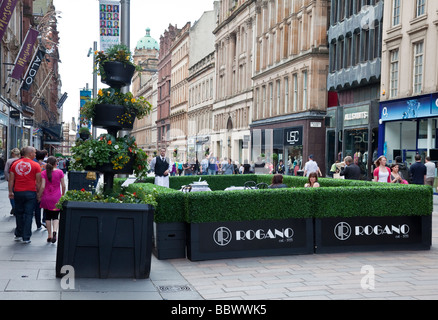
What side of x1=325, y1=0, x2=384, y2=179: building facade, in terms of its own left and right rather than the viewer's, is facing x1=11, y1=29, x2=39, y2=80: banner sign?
front

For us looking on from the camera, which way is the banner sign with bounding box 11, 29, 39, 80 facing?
facing the viewer

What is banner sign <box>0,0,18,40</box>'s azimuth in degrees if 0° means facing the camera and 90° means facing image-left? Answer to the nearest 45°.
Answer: approximately 0°

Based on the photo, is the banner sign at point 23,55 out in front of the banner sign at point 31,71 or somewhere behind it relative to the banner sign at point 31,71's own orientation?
in front

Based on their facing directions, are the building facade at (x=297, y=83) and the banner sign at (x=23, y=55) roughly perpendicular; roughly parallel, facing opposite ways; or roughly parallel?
roughly perpendicular

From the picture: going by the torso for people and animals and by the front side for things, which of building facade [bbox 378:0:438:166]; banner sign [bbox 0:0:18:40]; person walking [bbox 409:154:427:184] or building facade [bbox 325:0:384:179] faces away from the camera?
the person walking

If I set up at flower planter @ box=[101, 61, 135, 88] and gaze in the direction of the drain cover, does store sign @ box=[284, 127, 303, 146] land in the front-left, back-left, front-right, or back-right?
back-left

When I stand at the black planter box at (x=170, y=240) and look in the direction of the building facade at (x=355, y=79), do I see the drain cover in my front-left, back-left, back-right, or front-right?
back-right

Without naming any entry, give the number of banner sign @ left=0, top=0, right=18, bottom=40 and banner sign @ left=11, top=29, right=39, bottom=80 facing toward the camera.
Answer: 2

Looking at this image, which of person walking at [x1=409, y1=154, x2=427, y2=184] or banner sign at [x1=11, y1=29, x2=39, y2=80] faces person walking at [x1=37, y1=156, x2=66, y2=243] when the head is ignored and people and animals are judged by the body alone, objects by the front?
the banner sign

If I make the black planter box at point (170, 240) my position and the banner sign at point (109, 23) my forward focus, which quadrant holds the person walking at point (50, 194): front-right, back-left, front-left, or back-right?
front-left

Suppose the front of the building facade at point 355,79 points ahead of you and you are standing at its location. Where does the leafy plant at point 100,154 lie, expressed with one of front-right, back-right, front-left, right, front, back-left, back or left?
front-left

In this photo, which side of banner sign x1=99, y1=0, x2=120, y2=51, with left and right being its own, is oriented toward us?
front

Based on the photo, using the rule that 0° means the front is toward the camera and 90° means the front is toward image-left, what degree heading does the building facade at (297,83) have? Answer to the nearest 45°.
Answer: approximately 45°
